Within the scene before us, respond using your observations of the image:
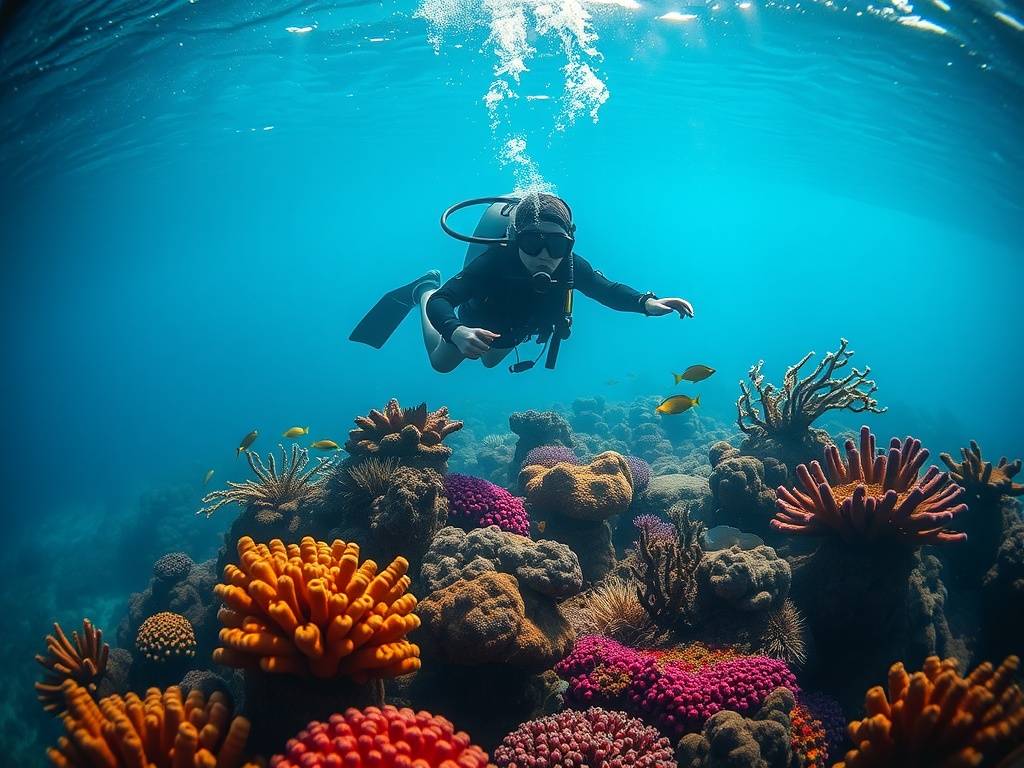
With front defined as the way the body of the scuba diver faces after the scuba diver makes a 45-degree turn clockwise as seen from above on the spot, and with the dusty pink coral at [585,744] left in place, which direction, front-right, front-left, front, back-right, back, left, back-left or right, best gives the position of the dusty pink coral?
front

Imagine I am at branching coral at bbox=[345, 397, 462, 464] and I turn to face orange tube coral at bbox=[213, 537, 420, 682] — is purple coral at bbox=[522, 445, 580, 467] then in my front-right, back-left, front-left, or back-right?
back-left

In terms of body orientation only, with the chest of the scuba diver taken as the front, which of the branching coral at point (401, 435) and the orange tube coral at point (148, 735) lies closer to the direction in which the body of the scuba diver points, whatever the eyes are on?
the orange tube coral

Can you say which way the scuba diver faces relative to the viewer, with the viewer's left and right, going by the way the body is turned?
facing the viewer and to the right of the viewer
